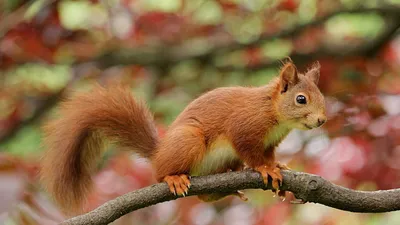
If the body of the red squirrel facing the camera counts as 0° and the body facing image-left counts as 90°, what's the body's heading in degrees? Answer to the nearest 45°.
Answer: approximately 270°

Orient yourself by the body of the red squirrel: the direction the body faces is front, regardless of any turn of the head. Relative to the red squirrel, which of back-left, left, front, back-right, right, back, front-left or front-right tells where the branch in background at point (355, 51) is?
front-left
